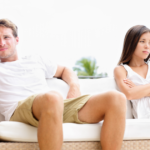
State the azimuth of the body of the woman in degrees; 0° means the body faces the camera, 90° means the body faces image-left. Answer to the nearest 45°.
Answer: approximately 315°

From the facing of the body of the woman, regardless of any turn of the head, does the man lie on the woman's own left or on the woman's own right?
on the woman's own right

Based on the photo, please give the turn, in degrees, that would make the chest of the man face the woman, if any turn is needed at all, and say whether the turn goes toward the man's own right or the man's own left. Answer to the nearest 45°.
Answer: approximately 90° to the man's own left

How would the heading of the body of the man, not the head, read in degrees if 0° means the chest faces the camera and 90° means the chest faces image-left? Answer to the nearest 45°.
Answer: approximately 315°
